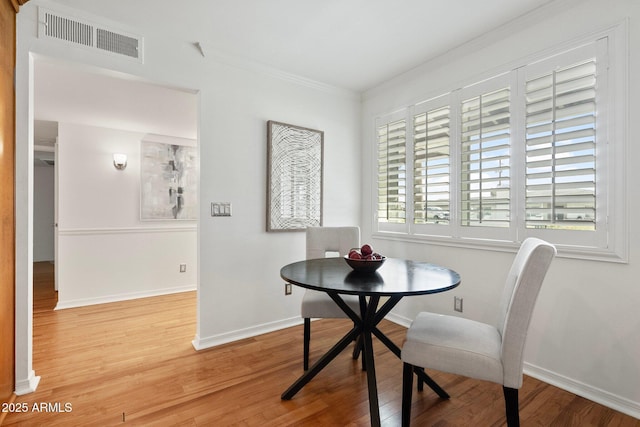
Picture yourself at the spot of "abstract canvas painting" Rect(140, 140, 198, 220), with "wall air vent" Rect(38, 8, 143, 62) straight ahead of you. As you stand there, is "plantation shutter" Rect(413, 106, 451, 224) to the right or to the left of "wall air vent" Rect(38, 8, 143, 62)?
left

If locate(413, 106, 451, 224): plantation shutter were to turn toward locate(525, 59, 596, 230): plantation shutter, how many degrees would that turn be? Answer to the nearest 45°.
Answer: approximately 90° to its left

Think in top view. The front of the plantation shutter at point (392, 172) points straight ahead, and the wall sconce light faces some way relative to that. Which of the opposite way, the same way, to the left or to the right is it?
to the left

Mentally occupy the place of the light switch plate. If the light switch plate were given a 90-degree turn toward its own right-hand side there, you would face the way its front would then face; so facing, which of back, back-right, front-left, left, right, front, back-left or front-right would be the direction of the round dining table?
back-left

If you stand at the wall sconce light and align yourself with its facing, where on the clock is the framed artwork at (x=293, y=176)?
The framed artwork is roughly at 11 o'clock from the wall sconce light.

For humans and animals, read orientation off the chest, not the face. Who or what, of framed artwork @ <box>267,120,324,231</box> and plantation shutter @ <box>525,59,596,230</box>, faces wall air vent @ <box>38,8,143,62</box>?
the plantation shutter

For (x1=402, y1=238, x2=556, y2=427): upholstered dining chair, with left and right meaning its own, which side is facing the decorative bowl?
front

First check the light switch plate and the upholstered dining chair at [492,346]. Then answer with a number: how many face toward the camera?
1

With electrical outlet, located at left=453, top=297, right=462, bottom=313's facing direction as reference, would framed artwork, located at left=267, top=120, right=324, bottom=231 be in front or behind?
in front

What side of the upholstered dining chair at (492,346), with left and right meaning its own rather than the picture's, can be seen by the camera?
left
